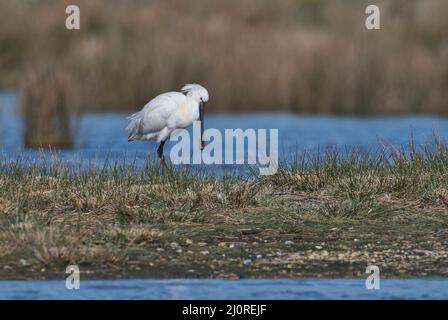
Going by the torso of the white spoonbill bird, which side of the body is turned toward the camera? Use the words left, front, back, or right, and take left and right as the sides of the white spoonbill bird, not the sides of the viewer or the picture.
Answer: right
